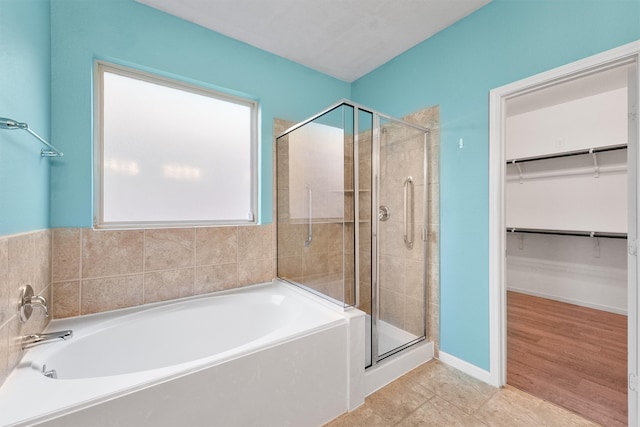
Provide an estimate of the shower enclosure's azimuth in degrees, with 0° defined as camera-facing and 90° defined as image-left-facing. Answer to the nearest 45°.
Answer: approximately 315°

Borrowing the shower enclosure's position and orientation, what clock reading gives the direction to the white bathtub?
The white bathtub is roughly at 3 o'clock from the shower enclosure.
